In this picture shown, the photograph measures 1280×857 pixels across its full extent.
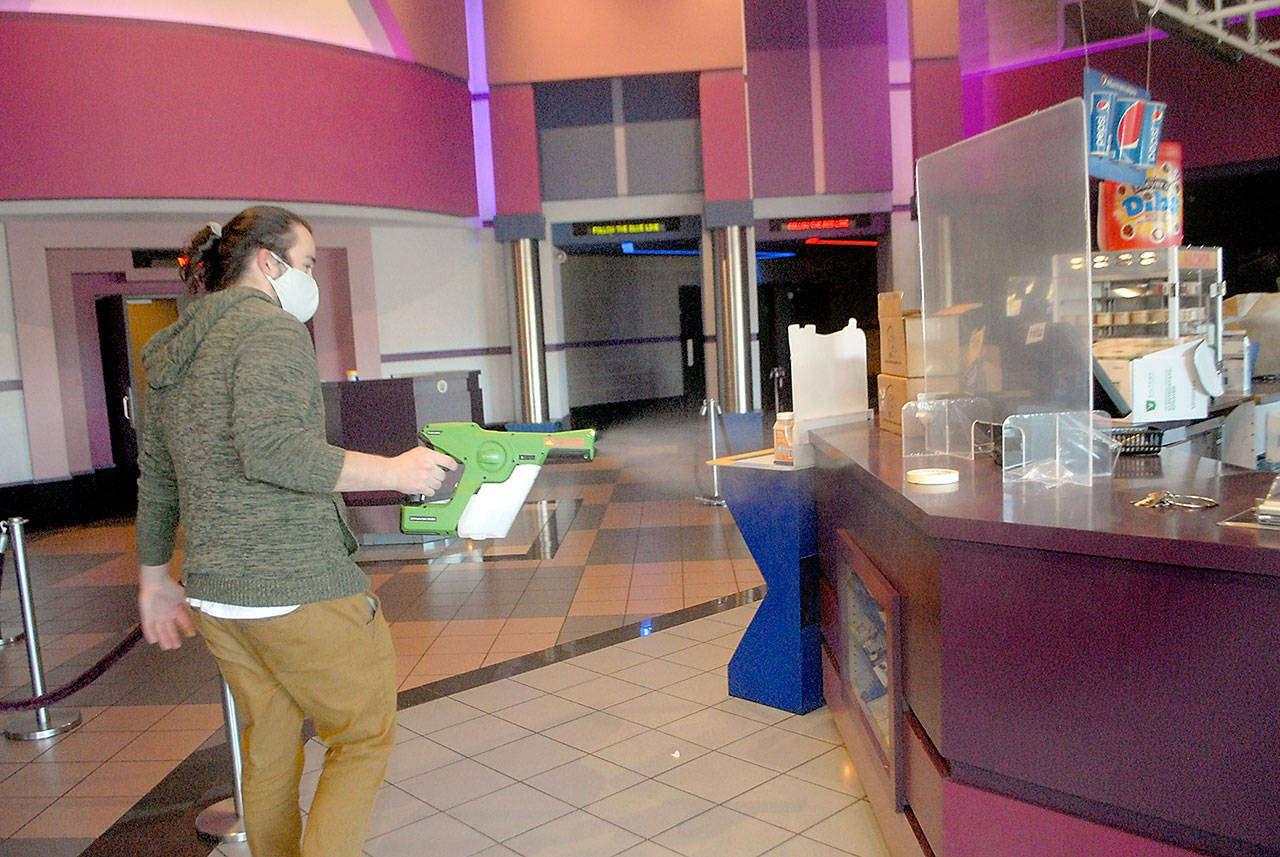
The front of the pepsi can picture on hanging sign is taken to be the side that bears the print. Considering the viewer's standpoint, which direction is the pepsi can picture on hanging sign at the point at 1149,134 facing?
facing the viewer

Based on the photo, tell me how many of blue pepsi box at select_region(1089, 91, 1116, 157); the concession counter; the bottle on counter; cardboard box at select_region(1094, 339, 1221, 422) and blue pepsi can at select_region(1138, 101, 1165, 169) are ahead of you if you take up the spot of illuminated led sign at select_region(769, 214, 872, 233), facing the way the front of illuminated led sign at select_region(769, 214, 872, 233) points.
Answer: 5

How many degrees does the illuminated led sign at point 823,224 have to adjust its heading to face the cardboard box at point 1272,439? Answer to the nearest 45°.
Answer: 0° — it already faces it

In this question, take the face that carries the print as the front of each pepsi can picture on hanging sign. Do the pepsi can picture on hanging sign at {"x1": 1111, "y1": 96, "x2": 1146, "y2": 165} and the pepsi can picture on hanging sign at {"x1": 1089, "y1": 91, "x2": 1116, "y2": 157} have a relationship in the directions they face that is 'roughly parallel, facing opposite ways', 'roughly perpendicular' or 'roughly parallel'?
roughly parallel

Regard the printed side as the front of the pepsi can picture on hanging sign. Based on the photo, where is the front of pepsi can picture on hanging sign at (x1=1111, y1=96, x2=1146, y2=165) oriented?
toward the camera

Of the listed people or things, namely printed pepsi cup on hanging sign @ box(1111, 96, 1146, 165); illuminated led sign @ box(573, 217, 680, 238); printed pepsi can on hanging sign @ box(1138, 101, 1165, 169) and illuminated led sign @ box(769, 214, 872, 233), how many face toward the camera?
4

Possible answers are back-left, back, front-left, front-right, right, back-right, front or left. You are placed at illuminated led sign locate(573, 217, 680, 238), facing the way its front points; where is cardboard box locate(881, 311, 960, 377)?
front

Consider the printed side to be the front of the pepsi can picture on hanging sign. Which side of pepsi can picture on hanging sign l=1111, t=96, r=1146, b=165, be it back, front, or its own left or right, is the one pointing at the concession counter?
front

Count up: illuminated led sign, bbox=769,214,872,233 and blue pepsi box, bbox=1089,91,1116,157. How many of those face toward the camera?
2

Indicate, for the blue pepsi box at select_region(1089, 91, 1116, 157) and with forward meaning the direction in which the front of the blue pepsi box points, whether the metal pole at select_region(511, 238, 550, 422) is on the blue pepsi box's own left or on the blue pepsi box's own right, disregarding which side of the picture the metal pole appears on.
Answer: on the blue pepsi box's own right

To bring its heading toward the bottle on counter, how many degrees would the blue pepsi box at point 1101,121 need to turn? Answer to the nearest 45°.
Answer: approximately 45° to its right

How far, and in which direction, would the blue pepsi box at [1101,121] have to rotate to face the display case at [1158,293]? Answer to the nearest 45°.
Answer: approximately 180°

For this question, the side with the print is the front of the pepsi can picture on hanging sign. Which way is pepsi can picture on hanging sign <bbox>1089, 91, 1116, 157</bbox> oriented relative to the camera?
toward the camera
